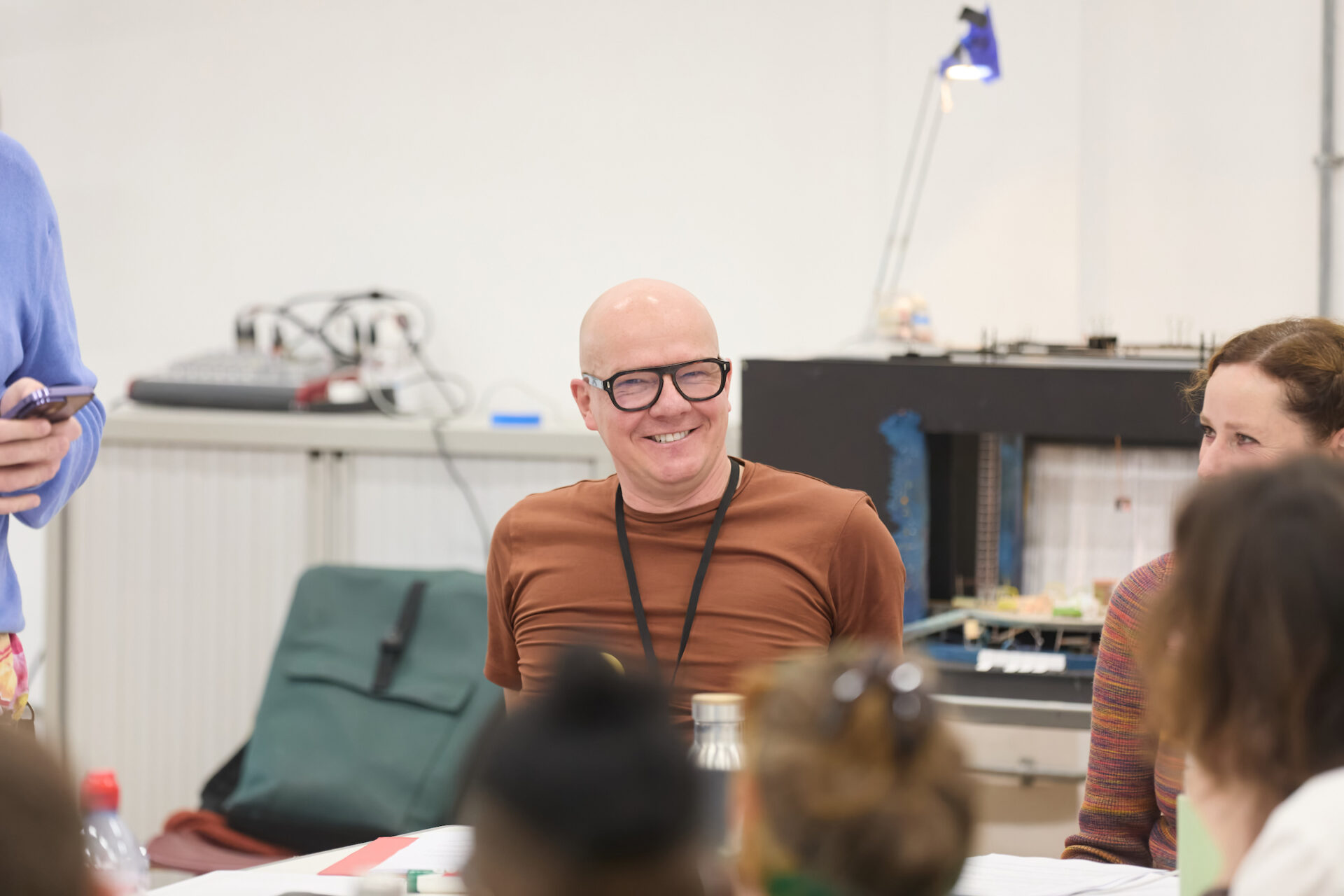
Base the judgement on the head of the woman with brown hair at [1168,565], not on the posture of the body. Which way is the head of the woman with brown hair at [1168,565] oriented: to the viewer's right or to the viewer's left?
to the viewer's left

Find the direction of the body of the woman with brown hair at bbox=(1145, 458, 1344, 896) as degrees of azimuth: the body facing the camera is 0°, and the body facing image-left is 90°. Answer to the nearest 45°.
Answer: approximately 135°

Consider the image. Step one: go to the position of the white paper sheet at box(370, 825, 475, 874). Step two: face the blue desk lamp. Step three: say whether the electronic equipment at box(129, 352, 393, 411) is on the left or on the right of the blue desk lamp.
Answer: left

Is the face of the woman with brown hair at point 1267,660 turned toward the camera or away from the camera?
away from the camera

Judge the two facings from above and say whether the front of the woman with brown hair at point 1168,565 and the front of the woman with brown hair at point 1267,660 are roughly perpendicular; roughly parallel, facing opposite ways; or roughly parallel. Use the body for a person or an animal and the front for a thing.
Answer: roughly perpendicular

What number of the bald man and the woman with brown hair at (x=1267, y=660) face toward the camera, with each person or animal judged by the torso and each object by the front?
1

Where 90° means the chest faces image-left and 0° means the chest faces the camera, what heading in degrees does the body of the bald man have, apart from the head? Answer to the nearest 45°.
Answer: approximately 0°

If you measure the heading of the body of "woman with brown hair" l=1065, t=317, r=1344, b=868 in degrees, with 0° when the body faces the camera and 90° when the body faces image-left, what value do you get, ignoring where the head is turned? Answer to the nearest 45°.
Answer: approximately 45°

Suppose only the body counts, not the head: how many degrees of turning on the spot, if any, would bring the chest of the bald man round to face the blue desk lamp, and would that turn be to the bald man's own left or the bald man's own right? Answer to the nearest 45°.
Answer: approximately 180°
